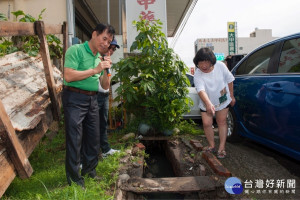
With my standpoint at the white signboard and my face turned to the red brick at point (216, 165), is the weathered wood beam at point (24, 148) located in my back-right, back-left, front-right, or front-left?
front-right

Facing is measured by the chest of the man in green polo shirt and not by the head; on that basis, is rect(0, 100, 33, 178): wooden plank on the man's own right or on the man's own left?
on the man's own right

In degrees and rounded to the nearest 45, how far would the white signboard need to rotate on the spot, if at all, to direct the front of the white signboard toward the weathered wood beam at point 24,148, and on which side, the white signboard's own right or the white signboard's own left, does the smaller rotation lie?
0° — it already faces it

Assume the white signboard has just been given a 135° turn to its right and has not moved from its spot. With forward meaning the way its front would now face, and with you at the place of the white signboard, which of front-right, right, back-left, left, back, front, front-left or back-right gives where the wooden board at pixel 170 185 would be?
back-left

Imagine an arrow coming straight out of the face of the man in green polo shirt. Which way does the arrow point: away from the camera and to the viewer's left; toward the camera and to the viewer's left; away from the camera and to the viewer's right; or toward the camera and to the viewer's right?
toward the camera and to the viewer's right

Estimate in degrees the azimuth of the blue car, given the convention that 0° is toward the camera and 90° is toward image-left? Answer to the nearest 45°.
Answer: approximately 135°

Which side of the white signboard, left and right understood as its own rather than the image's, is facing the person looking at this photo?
front

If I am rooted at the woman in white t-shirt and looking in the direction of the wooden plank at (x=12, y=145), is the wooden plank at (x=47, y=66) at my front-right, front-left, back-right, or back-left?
front-right

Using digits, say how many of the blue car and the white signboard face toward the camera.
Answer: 1

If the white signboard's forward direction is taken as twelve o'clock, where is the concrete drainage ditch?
The concrete drainage ditch is roughly at 12 o'clock from the white signboard.

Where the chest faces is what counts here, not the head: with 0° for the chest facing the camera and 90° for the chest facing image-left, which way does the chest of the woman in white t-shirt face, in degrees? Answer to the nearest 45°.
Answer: approximately 45°
